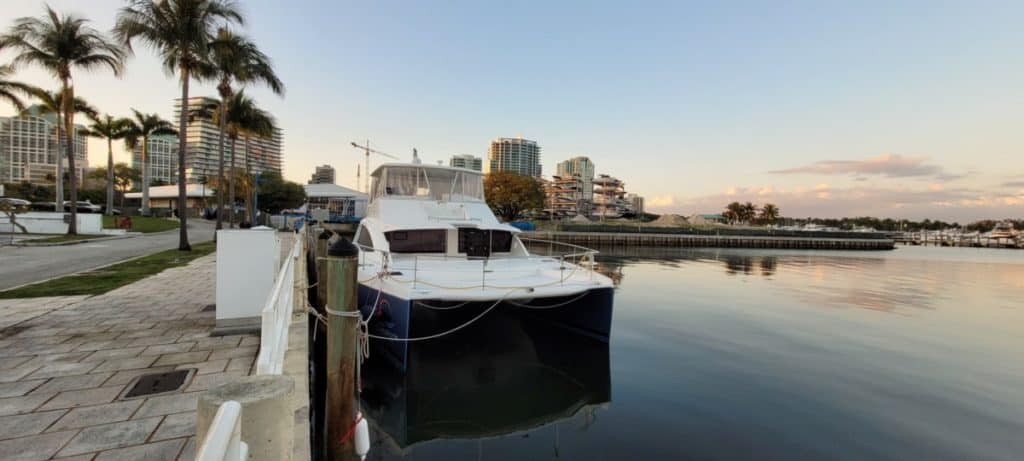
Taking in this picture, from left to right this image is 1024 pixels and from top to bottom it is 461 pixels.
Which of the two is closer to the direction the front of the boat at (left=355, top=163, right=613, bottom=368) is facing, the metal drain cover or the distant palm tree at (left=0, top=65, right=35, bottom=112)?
the metal drain cover

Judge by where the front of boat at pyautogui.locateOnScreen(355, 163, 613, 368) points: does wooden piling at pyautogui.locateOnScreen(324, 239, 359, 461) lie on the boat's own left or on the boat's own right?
on the boat's own right

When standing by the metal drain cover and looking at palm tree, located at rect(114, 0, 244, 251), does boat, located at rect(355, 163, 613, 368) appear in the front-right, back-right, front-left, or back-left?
front-right

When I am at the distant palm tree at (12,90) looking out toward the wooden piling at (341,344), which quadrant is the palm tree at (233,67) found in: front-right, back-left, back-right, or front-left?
front-left

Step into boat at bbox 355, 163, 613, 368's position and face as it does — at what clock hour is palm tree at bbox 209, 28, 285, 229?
The palm tree is roughly at 6 o'clock from the boat.

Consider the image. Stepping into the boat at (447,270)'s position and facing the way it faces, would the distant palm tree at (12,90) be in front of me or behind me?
behind

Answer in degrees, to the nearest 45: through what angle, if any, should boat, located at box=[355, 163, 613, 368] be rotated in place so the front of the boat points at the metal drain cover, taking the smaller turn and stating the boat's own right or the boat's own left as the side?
approximately 90° to the boat's own right

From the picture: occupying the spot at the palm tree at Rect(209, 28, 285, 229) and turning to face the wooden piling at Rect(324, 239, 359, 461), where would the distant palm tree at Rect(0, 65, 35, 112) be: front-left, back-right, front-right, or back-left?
back-right

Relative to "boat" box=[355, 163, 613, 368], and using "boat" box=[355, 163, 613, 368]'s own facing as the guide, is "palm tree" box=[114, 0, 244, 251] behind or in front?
behind

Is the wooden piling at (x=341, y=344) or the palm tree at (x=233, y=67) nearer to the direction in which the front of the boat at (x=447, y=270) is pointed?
the wooden piling

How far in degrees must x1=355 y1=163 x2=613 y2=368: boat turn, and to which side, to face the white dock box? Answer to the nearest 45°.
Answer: approximately 90° to its right

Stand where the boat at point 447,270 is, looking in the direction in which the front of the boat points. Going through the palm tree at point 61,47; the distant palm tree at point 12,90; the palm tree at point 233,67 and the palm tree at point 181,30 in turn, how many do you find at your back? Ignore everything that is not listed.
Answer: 4
